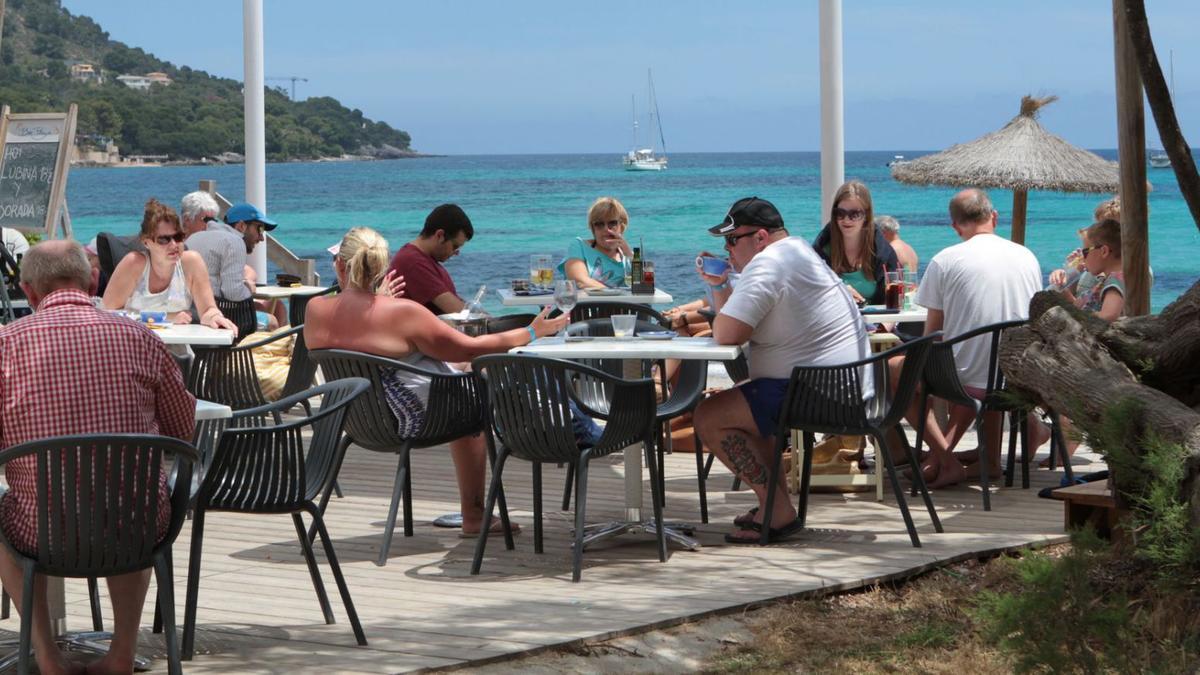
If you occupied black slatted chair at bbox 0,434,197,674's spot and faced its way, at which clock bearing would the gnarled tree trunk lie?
The gnarled tree trunk is roughly at 3 o'clock from the black slatted chair.

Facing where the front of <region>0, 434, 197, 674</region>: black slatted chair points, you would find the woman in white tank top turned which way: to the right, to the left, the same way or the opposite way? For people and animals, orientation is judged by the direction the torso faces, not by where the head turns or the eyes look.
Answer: the opposite way

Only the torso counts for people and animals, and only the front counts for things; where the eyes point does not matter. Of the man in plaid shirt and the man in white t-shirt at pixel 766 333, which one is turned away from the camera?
the man in plaid shirt

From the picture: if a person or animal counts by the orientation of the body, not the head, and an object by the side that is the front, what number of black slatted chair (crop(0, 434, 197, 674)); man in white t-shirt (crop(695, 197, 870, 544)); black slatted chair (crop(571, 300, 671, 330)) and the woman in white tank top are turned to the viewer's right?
0

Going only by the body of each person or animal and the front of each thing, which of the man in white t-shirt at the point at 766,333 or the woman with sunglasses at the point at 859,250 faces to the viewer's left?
the man in white t-shirt

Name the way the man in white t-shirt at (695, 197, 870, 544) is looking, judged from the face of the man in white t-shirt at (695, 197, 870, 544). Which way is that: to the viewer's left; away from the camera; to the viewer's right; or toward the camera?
to the viewer's left

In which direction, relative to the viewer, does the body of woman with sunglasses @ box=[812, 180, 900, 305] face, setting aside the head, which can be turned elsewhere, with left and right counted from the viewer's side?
facing the viewer

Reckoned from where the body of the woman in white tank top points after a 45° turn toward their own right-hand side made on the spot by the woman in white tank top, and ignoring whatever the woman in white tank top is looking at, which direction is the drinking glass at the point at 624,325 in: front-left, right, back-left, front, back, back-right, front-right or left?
left

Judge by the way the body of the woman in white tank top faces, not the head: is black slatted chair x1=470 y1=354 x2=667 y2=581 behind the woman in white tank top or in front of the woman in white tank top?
in front

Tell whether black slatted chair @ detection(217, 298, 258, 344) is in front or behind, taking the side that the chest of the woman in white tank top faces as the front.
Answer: behind

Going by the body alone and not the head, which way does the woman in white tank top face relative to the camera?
toward the camera

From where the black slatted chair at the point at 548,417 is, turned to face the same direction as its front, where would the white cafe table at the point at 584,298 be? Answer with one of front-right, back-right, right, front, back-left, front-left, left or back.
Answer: front-left

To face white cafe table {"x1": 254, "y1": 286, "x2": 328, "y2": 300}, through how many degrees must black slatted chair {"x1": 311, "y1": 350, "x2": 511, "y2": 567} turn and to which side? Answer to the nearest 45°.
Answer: approximately 45° to its left

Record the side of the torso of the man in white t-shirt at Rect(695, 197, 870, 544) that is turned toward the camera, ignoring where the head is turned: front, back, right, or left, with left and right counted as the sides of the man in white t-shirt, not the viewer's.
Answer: left

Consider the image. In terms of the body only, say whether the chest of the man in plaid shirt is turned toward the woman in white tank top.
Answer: yes
